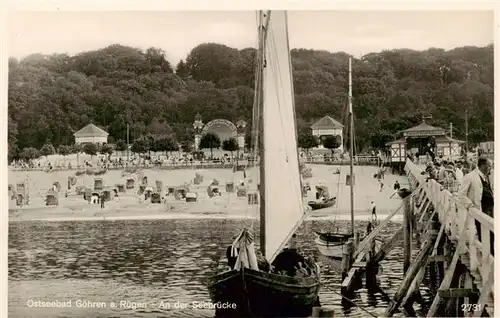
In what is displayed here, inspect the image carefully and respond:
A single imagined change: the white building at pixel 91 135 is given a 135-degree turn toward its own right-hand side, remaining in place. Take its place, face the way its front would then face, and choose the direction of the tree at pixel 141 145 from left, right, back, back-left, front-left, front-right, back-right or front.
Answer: back-right

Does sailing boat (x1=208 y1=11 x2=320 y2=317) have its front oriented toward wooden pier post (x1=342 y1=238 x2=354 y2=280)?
no

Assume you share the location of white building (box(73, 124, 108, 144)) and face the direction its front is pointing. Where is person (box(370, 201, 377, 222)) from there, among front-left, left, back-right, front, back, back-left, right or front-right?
left

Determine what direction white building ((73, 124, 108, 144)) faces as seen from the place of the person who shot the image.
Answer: facing the viewer

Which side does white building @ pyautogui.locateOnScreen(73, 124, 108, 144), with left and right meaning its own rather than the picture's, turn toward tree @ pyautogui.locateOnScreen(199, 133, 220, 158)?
left

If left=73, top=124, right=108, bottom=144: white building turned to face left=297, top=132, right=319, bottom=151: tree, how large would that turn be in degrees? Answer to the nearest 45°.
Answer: approximately 90° to its left

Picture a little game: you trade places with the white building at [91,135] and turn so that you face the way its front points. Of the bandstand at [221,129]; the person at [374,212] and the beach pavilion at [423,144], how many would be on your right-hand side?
0
